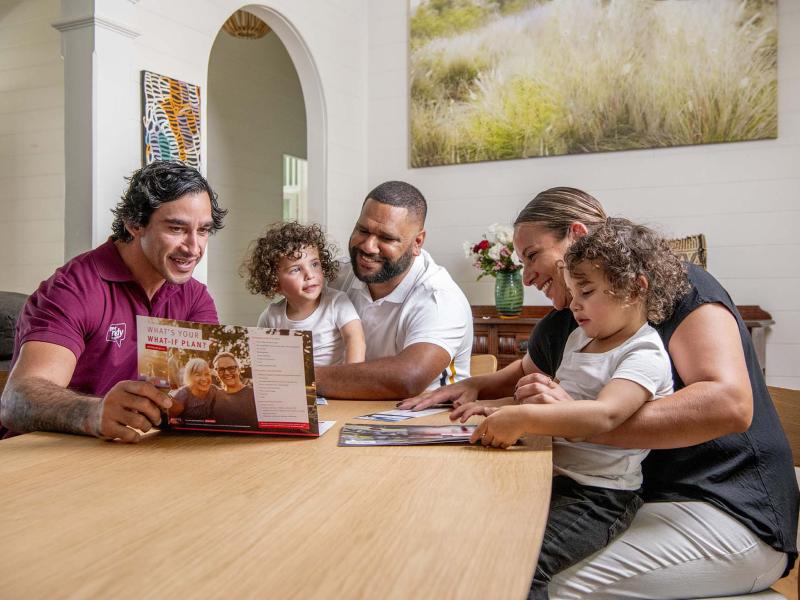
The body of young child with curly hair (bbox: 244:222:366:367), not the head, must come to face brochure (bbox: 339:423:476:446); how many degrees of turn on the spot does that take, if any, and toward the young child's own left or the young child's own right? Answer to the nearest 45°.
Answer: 0° — they already face it

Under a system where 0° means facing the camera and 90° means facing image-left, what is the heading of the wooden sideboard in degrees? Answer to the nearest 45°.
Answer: approximately 0°

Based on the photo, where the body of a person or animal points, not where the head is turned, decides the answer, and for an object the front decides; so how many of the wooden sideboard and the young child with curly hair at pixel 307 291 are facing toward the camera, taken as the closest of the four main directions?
2

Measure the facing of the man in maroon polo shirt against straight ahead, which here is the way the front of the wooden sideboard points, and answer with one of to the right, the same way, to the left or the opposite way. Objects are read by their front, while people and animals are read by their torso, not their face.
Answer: to the left

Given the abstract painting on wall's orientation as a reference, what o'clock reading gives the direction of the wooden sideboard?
The wooden sideboard is roughly at 10 o'clock from the abstract painting on wall.

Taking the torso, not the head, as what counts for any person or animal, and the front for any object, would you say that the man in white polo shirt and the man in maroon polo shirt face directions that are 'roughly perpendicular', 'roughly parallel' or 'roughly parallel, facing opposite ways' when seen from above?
roughly perpendicular

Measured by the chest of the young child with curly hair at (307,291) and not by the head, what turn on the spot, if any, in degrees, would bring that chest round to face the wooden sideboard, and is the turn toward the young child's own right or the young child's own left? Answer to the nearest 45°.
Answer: approximately 135° to the young child's own left

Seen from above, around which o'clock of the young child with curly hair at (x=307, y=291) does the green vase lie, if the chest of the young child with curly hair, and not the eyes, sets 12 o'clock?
The green vase is roughly at 7 o'clock from the young child with curly hair.

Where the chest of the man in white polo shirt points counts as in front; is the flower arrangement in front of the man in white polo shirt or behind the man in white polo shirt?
behind
